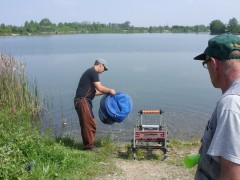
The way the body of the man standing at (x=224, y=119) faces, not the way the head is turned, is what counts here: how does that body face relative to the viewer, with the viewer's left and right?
facing away from the viewer and to the left of the viewer
